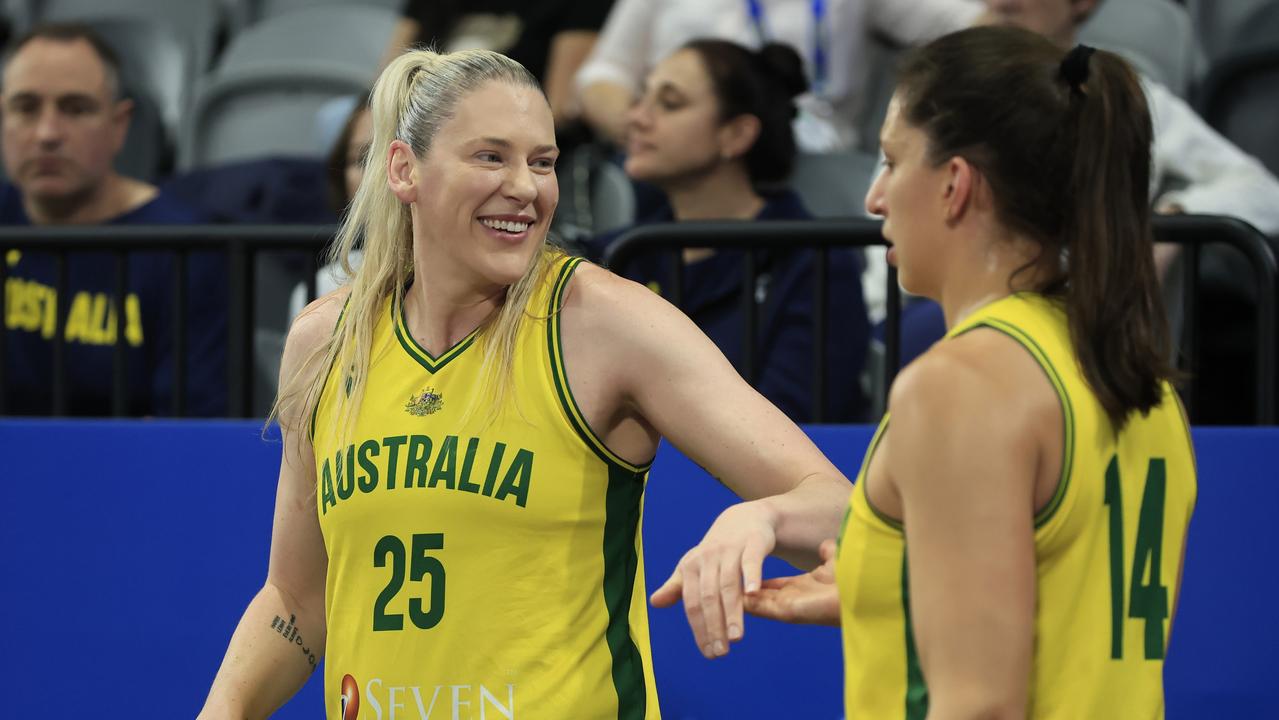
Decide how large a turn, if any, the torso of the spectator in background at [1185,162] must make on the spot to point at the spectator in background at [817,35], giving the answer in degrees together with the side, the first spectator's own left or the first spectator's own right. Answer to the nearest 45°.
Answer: approximately 90° to the first spectator's own right

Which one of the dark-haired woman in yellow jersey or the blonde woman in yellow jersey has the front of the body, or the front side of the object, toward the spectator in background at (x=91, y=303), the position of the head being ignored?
the dark-haired woman in yellow jersey

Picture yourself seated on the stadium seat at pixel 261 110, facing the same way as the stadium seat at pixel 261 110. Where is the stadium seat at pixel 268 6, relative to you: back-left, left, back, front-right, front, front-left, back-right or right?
back

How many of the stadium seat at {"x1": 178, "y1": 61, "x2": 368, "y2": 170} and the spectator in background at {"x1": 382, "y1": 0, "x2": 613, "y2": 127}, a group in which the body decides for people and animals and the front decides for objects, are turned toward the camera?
2

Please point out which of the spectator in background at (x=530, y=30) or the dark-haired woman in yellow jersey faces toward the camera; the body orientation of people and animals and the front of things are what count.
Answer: the spectator in background

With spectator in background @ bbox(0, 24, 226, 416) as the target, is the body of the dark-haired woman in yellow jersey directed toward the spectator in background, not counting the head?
yes

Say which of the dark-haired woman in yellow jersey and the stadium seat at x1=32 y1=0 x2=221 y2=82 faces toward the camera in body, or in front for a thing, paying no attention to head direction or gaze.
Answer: the stadium seat

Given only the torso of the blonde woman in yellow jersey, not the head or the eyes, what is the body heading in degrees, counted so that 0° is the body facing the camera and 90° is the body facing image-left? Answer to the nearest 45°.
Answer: approximately 45°

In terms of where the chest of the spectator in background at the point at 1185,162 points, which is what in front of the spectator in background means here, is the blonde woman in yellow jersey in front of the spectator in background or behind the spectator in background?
in front

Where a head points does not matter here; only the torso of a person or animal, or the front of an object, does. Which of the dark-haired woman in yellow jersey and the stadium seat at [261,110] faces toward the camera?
the stadium seat

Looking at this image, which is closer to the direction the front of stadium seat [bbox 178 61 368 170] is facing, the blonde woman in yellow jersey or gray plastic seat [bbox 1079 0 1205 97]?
the blonde woman in yellow jersey

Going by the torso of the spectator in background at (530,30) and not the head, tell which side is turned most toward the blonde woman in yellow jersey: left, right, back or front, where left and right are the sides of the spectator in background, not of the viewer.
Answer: front

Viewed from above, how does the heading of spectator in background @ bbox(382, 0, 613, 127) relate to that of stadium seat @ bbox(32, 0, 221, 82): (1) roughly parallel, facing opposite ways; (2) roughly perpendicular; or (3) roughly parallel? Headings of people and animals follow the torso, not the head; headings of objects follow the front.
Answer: roughly parallel

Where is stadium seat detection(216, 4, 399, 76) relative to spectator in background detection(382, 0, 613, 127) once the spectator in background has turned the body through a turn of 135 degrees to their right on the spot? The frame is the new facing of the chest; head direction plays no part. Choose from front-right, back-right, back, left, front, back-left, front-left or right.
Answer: front

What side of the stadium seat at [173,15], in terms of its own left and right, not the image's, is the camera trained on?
front

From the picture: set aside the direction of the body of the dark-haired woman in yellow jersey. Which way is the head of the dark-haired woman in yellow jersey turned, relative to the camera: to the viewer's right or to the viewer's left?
to the viewer's left

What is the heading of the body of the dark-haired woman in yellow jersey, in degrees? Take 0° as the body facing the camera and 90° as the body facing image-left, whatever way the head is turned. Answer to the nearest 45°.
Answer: approximately 135°

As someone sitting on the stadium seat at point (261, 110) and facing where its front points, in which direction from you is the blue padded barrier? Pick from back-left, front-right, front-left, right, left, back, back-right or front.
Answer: front

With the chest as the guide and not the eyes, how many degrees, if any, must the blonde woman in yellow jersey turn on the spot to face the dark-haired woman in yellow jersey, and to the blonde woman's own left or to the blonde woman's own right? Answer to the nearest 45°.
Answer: approximately 90° to the blonde woman's own left

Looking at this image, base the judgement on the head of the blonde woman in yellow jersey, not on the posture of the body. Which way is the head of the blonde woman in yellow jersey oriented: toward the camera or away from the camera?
toward the camera

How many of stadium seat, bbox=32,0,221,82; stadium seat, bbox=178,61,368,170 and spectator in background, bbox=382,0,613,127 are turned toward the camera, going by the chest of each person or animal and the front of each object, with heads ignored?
3
